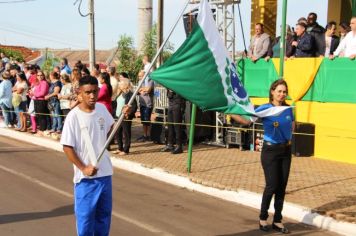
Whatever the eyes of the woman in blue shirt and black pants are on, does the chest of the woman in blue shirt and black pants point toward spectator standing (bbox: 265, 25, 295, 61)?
no

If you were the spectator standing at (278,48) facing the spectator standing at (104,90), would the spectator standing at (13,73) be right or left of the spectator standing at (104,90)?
right

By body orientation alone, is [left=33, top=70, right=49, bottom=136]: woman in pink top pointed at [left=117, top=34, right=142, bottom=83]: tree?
no

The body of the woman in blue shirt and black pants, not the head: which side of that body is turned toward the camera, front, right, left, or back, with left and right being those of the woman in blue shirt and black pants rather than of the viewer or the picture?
front

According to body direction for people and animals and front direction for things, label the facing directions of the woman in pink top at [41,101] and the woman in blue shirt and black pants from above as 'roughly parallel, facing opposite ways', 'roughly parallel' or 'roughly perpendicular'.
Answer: roughly parallel

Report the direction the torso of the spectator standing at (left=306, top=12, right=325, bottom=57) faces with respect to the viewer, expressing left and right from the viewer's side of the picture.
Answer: facing the viewer and to the left of the viewer

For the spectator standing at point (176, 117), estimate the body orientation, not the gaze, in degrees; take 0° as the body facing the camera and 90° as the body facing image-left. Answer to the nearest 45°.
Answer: approximately 45°

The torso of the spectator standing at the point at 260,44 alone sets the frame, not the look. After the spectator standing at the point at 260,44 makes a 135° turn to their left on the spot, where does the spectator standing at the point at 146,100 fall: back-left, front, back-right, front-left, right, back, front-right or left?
back

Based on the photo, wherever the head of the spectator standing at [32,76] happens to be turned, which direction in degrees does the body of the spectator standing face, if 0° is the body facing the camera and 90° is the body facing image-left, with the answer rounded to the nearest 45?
approximately 45°

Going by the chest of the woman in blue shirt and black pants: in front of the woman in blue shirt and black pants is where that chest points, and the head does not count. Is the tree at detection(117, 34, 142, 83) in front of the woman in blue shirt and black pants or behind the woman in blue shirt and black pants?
behind

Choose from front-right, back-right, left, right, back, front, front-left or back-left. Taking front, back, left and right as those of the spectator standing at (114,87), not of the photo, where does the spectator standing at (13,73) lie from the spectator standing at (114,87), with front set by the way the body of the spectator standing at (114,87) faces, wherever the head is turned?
front-right

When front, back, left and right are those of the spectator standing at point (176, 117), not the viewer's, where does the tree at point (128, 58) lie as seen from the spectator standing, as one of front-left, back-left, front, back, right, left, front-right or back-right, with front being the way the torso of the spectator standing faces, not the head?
back-right

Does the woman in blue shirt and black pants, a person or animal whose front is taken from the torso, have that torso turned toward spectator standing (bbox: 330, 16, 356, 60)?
no
